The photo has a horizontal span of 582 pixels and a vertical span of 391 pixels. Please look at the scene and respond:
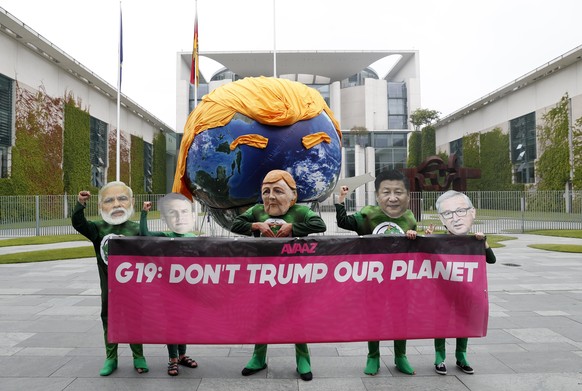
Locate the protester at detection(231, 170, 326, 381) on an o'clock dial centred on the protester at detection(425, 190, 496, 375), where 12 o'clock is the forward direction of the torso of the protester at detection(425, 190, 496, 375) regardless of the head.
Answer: the protester at detection(231, 170, 326, 381) is roughly at 2 o'clock from the protester at detection(425, 190, 496, 375).

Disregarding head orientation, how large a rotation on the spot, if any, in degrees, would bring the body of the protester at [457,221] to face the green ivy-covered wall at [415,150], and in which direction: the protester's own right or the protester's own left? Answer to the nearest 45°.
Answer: approximately 180°

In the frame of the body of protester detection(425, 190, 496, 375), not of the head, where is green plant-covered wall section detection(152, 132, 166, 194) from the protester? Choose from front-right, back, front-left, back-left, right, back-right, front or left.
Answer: back-right

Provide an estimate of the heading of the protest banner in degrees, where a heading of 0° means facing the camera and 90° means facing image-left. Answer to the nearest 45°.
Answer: approximately 0°

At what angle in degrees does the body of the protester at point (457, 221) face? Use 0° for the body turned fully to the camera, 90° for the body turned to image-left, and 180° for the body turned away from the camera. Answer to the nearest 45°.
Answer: approximately 0°

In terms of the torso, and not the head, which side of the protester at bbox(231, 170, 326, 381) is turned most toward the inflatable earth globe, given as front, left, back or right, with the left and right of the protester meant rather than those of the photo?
back

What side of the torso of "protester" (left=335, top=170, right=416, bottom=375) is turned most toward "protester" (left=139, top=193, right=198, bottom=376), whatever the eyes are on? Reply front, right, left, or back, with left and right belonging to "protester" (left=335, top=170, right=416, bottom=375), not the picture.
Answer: right

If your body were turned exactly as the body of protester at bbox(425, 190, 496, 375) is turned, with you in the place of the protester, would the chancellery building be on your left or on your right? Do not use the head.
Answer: on your right

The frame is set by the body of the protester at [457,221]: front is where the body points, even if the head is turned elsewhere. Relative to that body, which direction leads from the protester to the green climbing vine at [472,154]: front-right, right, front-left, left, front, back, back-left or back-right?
back

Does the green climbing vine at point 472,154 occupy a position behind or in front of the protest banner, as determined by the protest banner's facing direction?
behind
